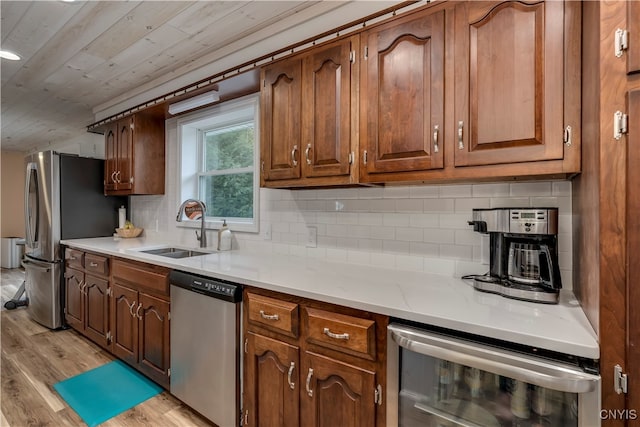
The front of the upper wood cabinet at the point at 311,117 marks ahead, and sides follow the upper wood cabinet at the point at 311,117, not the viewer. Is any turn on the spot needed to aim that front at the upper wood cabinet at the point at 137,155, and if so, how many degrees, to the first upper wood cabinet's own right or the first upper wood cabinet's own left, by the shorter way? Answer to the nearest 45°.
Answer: approximately 90° to the first upper wood cabinet's own right

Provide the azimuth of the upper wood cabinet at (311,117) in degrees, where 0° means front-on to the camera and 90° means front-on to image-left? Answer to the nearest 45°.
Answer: approximately 45°

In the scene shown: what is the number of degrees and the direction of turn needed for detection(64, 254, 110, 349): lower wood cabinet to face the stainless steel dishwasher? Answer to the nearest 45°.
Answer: approximately 45° to its left

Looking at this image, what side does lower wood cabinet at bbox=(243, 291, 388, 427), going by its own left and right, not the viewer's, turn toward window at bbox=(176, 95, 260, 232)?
right

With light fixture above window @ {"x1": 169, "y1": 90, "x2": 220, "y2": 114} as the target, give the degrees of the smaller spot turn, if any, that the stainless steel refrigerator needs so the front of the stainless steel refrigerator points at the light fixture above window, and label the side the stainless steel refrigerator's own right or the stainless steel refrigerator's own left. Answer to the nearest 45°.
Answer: approximately 90° to the stainless steel refrigerator's own left

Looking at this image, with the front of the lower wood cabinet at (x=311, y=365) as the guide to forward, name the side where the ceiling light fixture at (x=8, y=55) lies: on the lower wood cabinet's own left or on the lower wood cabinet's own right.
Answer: on the lower wood cabinet's own right

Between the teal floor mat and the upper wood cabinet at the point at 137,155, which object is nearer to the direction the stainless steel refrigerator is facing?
the teal floor mat

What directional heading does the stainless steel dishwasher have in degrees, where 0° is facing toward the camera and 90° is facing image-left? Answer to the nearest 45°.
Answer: approximately 45°

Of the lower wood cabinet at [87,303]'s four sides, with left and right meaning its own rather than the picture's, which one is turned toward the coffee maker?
left

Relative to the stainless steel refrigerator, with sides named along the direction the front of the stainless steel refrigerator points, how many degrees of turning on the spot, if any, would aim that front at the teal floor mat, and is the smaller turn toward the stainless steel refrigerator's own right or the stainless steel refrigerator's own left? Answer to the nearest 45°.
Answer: approximately 45° to the stainless steel refrigerator's own left
